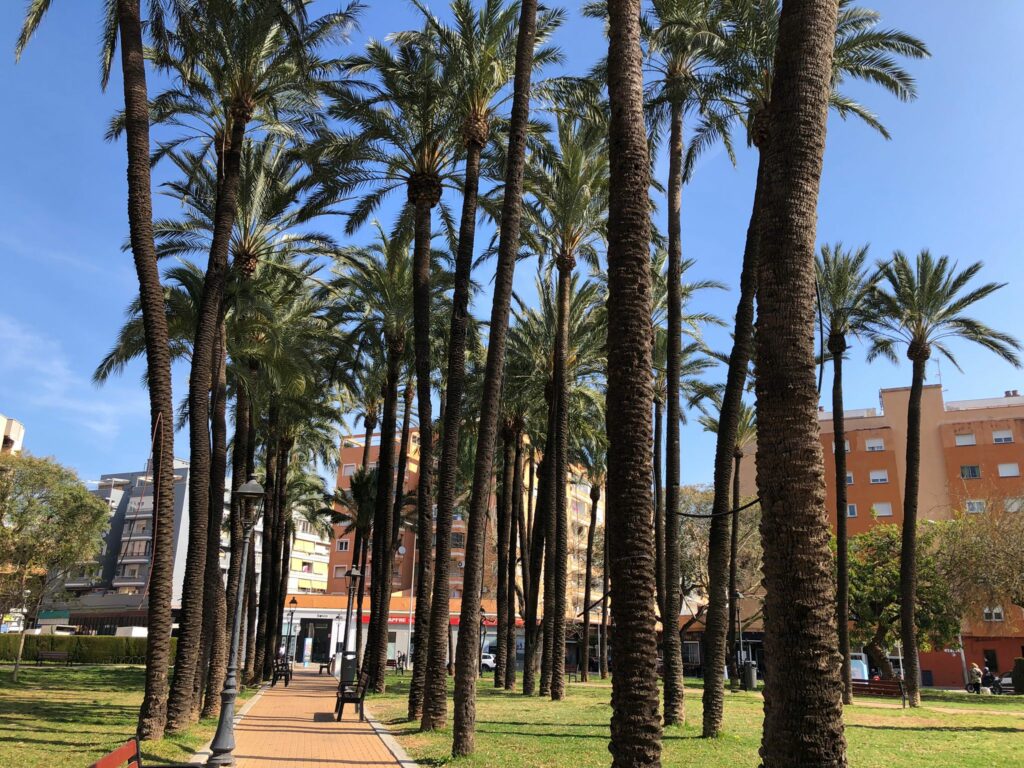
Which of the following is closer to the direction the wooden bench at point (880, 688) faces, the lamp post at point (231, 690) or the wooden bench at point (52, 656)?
the lamp post

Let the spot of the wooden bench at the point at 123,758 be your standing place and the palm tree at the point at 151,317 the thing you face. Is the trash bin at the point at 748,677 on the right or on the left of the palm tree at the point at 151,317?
right

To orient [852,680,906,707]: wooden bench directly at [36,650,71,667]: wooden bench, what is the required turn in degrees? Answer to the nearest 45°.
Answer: approximately 90° to its right

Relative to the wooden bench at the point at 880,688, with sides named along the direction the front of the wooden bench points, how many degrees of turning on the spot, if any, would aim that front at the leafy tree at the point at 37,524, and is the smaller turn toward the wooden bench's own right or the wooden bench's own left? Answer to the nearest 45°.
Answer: approximately 90° to the wooden bench's own right

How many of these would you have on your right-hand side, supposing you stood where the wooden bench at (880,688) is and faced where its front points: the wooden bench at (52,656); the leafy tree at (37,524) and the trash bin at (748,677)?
3

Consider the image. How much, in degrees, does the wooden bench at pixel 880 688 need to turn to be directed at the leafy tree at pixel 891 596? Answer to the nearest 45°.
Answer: approximately 180°

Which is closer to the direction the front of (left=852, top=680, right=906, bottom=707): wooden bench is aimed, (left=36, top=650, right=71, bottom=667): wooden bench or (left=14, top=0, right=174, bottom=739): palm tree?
the palm tree

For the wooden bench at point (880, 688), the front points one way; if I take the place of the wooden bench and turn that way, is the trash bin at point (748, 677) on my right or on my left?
on my right
